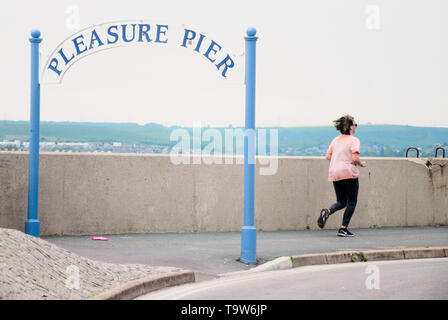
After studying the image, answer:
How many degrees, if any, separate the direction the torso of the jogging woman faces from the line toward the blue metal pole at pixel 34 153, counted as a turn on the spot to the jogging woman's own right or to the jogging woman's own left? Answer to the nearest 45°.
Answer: approximately 180°

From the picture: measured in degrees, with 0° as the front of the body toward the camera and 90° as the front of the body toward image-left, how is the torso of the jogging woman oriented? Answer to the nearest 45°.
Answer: approximately 225°

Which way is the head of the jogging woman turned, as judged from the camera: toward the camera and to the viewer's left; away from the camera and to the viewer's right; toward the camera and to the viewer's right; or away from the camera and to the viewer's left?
away from the camera and to the viewer's right

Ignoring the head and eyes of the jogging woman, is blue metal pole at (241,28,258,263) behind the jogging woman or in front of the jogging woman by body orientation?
behind
